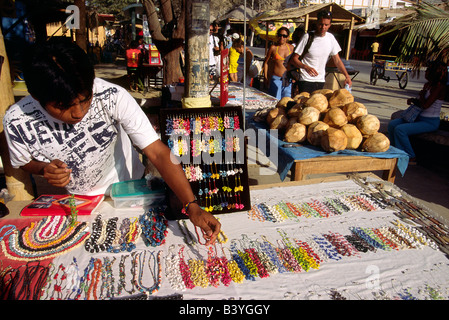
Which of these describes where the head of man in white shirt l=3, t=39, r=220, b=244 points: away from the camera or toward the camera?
toward the camera

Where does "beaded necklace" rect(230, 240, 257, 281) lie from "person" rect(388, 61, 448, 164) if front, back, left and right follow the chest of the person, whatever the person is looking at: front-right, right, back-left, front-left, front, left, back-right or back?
left

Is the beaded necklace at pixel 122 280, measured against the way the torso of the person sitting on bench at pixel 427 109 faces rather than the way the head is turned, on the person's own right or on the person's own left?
on the person's own left

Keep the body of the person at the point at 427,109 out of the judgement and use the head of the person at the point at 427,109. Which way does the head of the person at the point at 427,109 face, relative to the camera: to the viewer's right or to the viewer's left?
to the viewer's left

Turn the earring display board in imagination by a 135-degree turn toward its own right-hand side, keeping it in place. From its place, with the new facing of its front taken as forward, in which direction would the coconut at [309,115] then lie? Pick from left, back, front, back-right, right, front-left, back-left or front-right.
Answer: right

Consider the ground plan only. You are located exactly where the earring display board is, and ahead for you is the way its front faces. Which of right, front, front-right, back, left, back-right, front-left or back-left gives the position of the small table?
back-left

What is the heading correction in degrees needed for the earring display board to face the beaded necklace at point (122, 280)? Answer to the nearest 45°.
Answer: approximately 45° to its right

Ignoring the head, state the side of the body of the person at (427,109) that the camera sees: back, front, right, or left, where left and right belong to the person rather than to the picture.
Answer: left

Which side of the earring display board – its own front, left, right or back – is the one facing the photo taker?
front

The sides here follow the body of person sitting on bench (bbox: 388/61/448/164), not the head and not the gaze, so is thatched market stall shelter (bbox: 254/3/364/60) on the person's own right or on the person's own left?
on the person's own right
